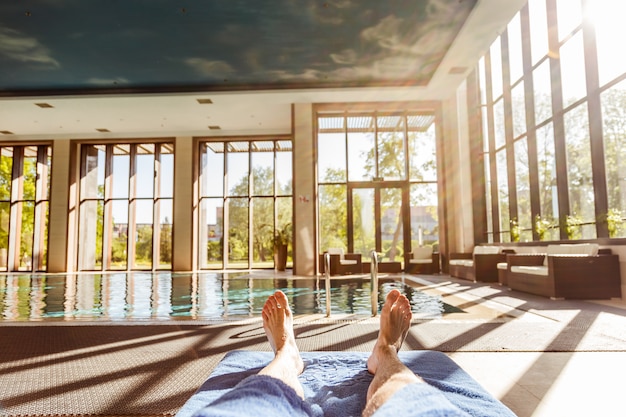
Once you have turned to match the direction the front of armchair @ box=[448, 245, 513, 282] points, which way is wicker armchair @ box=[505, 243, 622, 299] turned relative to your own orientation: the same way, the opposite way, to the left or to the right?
the same way

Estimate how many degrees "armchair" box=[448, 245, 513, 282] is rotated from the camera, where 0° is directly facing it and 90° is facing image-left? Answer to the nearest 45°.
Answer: approximately 45°

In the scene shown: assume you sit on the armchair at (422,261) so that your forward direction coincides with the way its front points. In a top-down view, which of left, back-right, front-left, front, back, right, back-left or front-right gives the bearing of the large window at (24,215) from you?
right

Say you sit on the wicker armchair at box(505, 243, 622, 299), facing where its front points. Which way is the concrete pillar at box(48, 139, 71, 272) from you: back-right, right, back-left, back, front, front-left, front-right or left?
front-right

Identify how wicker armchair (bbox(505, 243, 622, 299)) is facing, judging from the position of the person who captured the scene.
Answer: facing the viewer and to the left of the viewer

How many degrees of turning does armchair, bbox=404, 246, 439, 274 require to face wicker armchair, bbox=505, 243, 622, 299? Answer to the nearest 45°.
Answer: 0° — it already faces it

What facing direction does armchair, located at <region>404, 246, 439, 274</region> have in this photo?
toward the camera

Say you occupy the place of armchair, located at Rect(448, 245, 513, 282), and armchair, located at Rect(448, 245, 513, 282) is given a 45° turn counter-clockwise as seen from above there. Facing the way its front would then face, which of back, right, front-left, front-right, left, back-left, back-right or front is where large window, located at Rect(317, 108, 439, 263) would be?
back-right

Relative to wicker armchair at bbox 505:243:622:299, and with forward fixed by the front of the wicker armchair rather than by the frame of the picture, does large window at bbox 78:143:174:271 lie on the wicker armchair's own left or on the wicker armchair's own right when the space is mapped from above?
on the wicker armchair's own right

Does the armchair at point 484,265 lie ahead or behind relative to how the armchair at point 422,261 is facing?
ahead
